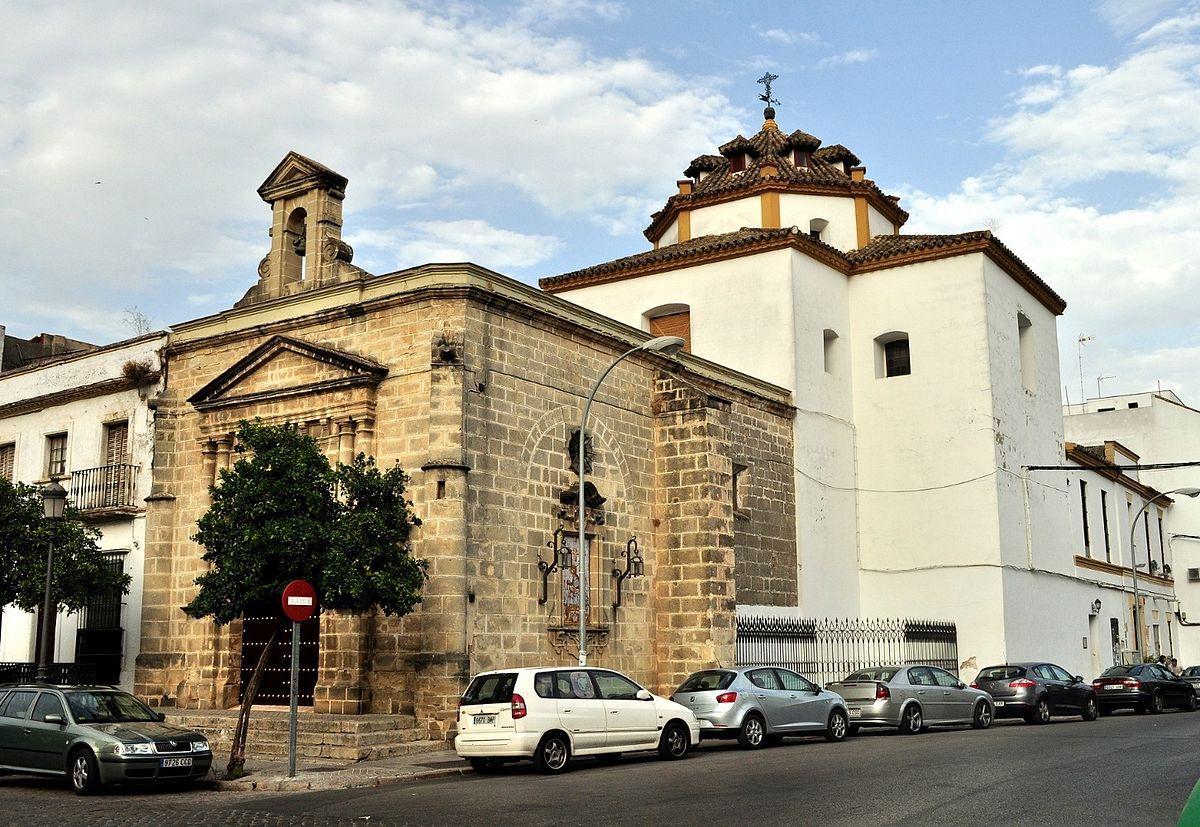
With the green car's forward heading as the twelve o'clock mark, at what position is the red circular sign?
The red circular sign is roughly at 11 o'clock from the green car.

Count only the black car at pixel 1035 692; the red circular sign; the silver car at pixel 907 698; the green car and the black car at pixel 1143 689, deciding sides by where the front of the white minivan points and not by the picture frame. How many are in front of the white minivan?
3

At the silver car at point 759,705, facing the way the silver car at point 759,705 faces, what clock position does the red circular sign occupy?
The red circular sign is roughly at 6 o'clock from the silver car.

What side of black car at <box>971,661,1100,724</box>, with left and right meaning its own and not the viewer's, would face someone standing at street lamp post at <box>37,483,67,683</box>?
back

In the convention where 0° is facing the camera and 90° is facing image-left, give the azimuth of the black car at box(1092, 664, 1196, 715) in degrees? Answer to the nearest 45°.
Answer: approximately 225°

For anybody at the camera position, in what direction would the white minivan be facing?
facing away from the viewer and to the right of the viewer

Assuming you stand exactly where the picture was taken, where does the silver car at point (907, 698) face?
facing away from the viewer and to the right of the viewer

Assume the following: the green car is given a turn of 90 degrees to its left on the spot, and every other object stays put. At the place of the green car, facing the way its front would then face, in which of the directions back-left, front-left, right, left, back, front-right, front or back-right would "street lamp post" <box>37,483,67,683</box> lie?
front-left

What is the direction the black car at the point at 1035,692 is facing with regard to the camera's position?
facing away from the viewer and to the right of the viewer
